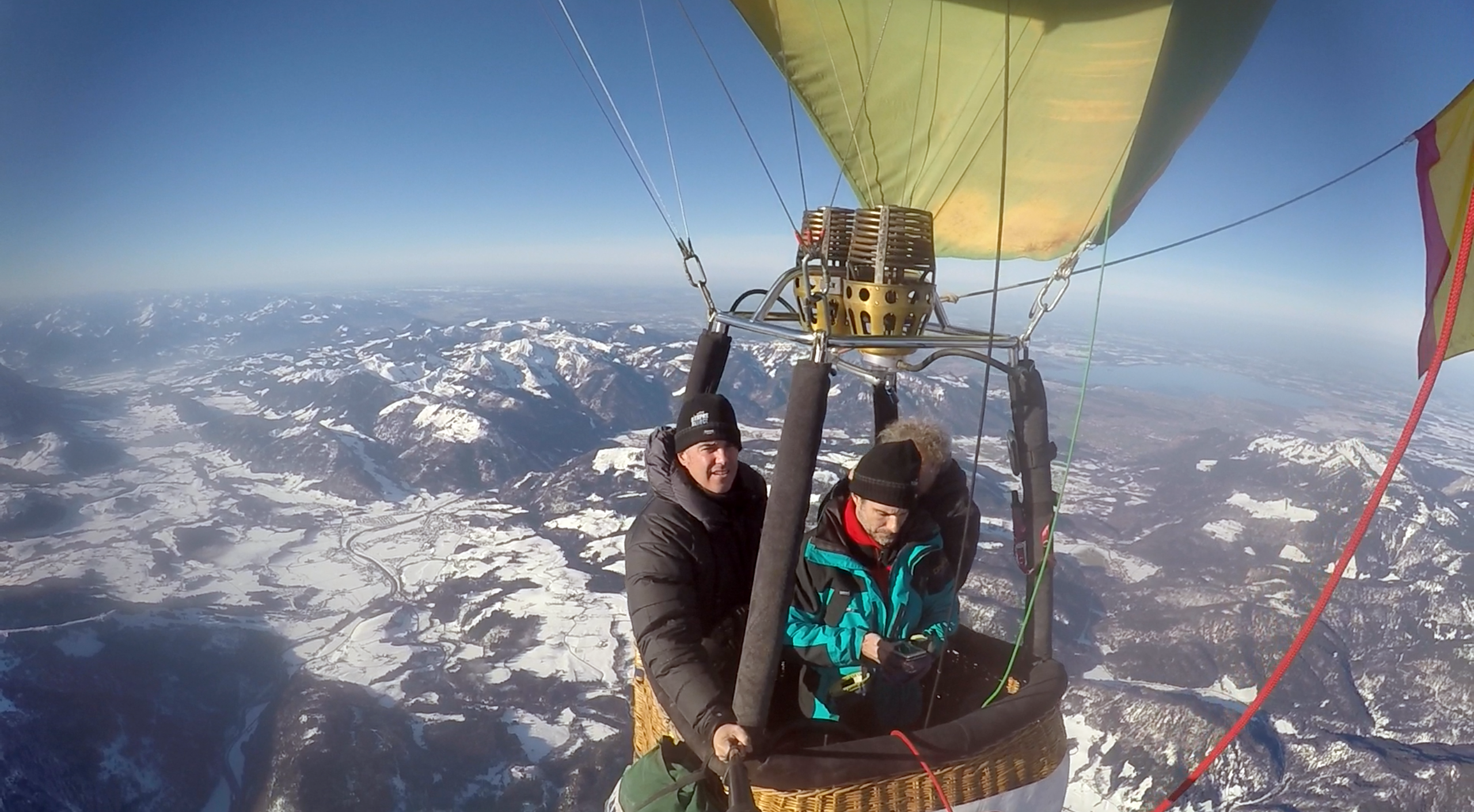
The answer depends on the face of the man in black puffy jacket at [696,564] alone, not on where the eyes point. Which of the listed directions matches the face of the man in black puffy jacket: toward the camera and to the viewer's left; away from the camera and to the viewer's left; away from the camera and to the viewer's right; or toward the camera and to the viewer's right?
toward the camera and to the viewer's right

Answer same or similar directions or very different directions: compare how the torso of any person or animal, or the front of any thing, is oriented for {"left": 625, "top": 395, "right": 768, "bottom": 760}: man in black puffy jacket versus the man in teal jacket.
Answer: same or similar directions

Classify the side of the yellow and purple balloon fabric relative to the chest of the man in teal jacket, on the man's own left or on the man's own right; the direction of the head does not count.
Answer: on the man's own left

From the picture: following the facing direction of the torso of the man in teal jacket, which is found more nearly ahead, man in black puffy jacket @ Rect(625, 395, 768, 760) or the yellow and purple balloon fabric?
the yellow and purple balloon fabric

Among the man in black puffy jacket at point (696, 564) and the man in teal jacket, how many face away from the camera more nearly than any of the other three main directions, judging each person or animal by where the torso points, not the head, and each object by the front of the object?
0

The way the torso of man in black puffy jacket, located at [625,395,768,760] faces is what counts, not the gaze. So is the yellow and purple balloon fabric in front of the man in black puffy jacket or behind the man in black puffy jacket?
in front

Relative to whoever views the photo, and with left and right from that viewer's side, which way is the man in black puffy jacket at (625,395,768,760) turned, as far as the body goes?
facing the viewer and to the right of the viewer

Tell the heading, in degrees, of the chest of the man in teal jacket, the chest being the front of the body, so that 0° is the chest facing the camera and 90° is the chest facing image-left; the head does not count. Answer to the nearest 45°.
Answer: approximately 315°
